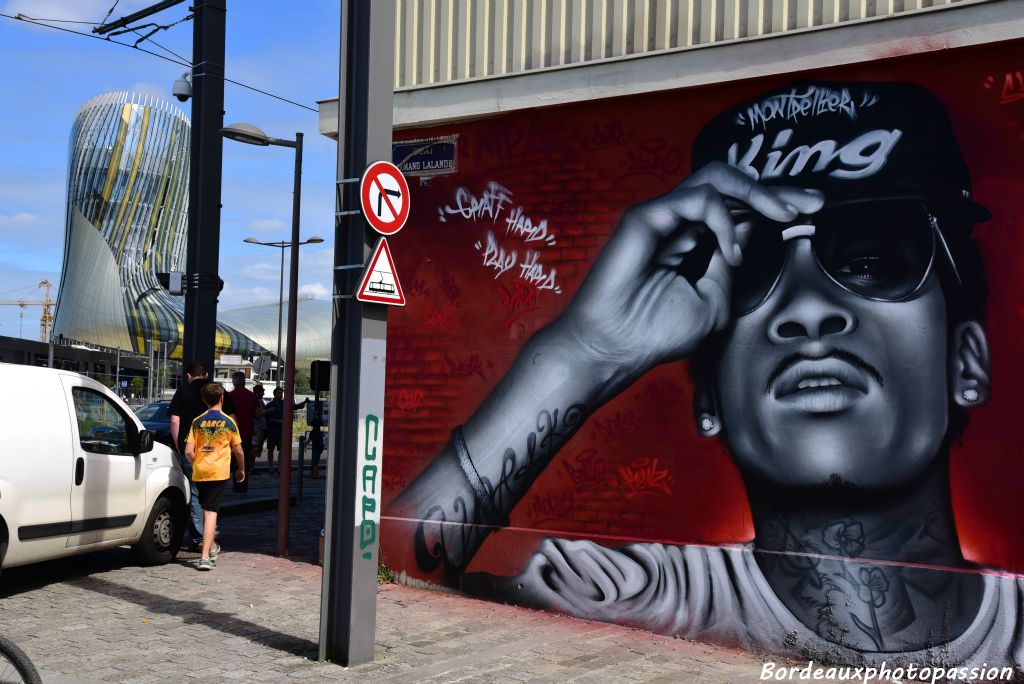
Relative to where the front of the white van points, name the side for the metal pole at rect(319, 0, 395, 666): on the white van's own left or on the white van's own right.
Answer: on the white van's own right

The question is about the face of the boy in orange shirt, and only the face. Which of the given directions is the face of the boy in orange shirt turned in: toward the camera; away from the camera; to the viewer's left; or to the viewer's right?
away from the camera

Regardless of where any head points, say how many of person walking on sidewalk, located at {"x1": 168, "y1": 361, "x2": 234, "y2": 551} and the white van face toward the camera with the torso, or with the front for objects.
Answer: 0

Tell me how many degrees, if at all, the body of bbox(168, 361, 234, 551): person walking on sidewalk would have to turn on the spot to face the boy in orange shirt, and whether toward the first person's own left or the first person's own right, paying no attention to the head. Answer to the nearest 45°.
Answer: approximately 180°

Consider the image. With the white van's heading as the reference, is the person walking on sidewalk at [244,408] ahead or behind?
ahead

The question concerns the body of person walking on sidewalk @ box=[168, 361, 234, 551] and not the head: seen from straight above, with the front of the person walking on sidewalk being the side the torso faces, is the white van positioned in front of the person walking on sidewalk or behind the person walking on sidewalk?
behind

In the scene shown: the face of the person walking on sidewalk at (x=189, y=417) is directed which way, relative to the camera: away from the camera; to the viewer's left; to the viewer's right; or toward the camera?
away from the camera

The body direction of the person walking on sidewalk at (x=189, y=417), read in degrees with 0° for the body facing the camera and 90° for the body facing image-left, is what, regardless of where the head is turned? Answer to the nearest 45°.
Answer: approximately 180°

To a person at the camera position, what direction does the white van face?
facing away from the viewer and to the right of the viewer

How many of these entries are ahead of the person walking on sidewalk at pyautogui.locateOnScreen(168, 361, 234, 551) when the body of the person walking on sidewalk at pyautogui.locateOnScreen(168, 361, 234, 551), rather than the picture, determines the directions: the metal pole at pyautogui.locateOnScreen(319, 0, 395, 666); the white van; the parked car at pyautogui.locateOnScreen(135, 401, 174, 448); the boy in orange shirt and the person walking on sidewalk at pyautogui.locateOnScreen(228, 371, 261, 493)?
2

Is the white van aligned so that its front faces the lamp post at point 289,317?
yes

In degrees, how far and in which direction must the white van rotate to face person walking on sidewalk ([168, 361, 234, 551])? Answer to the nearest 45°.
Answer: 0° — it already faces them

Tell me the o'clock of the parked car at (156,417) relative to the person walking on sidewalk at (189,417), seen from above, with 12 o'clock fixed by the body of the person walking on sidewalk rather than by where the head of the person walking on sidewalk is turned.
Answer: The parked car is roughly at 12 o'clock from the person walking on sidewalk.
